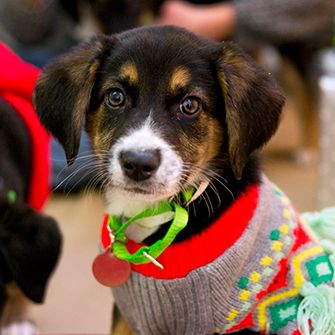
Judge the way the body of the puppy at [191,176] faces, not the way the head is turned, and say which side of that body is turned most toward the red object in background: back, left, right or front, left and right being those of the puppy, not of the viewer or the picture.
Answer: right

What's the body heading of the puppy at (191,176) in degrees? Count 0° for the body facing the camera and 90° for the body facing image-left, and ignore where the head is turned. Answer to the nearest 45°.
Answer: approximately 45°
